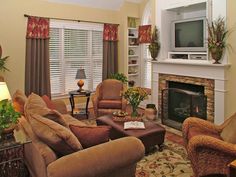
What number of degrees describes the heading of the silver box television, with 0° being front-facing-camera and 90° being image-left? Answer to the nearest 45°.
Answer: approximately 45°

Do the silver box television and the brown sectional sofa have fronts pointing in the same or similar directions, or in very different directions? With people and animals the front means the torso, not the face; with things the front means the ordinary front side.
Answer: very different directions

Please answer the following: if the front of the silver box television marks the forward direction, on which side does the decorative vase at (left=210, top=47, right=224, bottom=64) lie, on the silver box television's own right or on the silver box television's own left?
on the silver box television's own left

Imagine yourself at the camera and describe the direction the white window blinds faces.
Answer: facing the viewer and to the right of the viewer

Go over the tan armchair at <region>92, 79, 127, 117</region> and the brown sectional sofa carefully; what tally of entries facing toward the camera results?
1

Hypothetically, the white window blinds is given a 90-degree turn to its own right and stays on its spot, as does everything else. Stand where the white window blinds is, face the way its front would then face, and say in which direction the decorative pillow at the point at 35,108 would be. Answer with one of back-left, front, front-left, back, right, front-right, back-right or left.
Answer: front-left

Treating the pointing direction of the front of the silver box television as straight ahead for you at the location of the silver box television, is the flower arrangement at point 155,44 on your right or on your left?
on your right

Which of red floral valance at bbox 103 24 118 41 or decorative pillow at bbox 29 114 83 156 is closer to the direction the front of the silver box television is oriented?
the decorative pillow

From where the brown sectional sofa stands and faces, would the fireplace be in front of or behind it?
in front

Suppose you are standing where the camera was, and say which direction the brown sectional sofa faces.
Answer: facing away from the viewer and to the right of the viewer

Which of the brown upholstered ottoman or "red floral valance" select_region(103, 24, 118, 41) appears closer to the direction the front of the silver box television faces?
the brown upholstered ottoman
